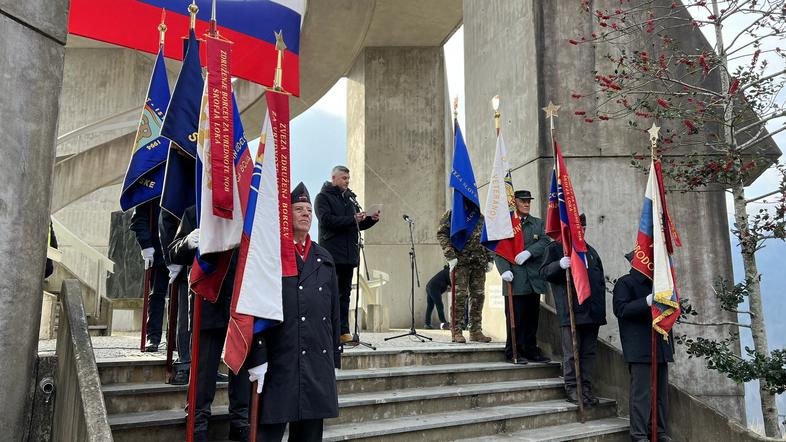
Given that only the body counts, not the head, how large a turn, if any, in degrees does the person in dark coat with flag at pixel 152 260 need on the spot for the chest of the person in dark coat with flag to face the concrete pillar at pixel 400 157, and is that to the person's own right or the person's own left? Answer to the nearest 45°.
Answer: approximately 90° to the person's own left

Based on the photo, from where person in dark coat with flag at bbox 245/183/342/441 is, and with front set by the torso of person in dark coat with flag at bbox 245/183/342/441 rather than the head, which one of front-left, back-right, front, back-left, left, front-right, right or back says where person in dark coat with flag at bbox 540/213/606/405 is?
left

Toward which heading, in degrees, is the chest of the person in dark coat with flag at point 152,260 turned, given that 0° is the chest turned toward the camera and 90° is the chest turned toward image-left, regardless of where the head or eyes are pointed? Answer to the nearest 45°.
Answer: approximately 315°

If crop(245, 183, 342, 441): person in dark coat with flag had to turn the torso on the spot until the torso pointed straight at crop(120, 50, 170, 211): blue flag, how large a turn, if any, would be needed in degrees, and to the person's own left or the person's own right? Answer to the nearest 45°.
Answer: approximately 180°

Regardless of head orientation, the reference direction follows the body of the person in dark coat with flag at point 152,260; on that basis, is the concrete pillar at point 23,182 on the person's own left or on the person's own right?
on the person's own right

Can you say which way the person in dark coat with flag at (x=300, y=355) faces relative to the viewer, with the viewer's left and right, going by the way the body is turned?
facing the viewer and to the right of the viewer

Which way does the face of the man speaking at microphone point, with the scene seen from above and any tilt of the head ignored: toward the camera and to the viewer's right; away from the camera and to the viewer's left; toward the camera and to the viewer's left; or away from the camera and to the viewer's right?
toward the camera and to the viewer's right

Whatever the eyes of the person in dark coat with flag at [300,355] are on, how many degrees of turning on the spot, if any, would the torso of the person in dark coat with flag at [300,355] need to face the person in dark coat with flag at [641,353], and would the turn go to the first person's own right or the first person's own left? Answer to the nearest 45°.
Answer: approximately 90° to the first person's own left

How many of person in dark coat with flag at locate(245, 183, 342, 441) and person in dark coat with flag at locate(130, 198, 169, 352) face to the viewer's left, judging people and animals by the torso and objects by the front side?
0

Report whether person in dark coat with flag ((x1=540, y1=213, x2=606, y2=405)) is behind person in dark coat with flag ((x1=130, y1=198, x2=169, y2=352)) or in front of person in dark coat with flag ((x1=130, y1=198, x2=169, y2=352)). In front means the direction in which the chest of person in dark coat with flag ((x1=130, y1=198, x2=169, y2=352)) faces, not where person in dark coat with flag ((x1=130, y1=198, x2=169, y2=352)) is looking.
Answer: in front
